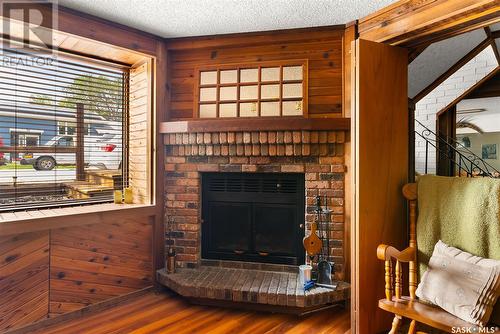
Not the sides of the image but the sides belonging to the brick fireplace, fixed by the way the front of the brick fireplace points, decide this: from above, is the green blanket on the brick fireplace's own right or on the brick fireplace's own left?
on the brick fireplace's own left

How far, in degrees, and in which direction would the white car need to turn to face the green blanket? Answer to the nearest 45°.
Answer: approximately 135° to its left

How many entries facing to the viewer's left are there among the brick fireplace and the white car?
1

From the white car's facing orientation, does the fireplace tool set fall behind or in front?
behind

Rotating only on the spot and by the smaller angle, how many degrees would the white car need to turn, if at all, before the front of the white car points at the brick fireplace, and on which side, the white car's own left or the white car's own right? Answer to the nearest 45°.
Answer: approximately 135° to the white car's own left

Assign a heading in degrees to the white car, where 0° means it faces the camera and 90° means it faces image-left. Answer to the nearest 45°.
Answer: approximately 90°

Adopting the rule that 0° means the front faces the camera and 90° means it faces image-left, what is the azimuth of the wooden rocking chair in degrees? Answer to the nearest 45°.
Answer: approximately 45°

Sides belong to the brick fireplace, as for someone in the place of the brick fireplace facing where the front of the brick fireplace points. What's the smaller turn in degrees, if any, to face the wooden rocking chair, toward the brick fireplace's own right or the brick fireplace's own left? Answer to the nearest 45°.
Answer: approximately 45° to the brick fireplace's own left

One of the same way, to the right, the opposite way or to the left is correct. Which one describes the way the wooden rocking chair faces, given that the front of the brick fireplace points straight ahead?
to the right

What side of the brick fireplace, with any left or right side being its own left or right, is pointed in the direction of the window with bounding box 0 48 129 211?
right

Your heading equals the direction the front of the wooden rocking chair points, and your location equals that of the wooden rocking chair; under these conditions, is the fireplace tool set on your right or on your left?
on your right
